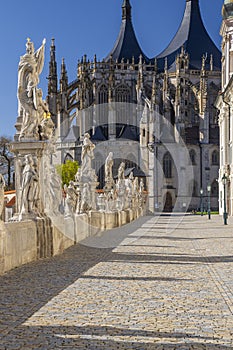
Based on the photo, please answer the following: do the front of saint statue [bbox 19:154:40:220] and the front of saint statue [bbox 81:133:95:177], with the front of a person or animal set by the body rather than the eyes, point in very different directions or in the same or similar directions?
same or similar directions

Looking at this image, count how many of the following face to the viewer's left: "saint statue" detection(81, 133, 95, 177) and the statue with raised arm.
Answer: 0

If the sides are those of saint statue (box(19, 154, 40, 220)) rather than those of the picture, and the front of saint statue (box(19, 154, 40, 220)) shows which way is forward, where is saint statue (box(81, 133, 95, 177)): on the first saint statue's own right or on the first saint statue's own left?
on the first saint statue's own left

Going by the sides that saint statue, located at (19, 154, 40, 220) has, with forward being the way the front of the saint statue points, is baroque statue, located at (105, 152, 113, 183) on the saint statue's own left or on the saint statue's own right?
on the saint statue's own left

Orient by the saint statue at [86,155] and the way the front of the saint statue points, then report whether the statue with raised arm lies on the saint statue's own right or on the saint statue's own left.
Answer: on the saint statue's own right

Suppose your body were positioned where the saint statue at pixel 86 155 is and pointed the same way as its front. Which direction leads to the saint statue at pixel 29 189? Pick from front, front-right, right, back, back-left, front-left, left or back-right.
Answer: front-right

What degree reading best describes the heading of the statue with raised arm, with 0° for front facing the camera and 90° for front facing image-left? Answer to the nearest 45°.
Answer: approximately 270°

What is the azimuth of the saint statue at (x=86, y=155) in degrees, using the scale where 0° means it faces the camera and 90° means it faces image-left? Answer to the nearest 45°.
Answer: approximately 315°

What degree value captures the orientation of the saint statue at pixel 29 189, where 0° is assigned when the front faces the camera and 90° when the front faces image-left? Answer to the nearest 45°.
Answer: approximately 315°
